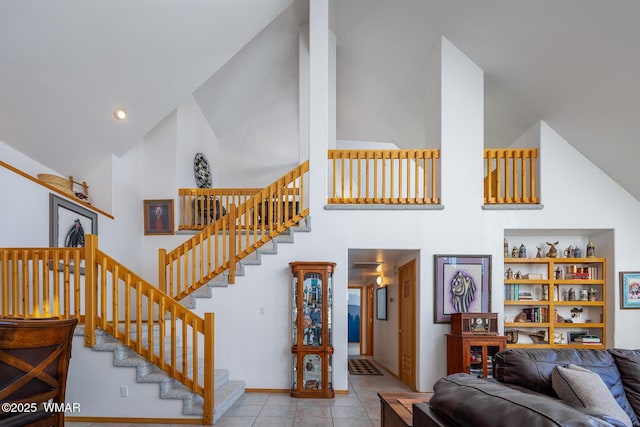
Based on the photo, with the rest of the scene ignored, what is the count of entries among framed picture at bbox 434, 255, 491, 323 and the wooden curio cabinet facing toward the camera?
2

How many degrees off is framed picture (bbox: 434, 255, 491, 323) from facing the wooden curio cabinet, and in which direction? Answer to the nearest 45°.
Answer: approximately 45° to its right

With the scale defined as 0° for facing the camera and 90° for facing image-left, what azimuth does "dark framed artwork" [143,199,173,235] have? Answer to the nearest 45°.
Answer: approximately 0°

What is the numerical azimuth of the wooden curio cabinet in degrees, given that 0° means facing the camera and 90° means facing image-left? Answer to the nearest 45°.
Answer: approximately 0°
